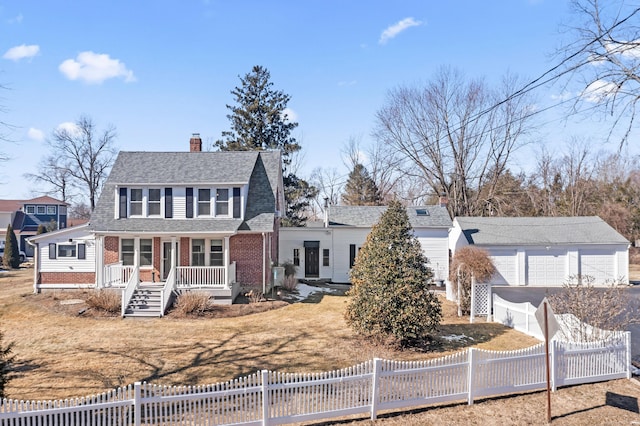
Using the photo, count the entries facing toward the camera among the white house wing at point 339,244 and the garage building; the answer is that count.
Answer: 2

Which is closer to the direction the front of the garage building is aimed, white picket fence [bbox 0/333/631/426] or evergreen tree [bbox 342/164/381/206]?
the white picket fence

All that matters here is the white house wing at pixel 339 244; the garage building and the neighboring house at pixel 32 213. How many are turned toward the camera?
3

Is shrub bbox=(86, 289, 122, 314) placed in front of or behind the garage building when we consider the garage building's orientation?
in front

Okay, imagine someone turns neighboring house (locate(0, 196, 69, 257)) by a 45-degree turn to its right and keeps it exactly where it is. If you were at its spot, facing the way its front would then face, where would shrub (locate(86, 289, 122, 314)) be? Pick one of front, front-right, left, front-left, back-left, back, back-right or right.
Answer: front-left

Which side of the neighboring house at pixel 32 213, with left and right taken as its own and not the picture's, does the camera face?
front

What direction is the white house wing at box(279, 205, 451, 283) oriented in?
toward the camera

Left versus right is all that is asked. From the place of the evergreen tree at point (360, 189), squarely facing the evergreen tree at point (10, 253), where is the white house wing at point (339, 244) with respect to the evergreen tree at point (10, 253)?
left

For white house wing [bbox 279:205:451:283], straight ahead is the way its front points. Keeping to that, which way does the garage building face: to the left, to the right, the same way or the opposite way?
the same way

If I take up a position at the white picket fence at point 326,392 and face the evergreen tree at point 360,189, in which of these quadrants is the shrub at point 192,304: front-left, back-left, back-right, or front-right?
front-left

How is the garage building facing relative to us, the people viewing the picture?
facing the viewer

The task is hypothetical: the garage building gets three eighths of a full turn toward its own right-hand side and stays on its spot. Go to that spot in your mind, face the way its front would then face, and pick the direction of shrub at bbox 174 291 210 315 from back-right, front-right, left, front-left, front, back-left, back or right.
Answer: left

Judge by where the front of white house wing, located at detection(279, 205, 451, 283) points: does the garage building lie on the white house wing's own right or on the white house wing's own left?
on the white house wing's own left

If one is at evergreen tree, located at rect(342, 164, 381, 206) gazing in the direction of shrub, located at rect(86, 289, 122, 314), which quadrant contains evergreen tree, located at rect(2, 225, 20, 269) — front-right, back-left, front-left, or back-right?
front-right

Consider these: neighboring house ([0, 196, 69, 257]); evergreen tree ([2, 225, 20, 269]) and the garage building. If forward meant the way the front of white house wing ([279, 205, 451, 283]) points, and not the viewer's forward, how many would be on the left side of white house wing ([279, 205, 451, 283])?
1
